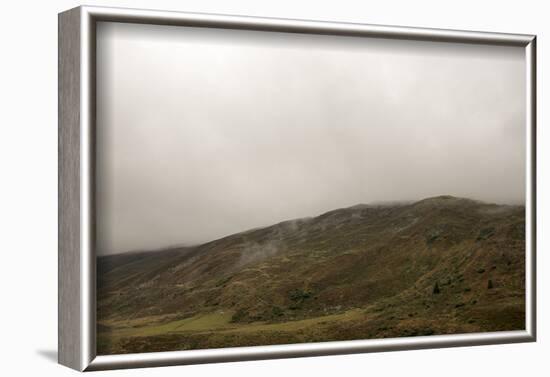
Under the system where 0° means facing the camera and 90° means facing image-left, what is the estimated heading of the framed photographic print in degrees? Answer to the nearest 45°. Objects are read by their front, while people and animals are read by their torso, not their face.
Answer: approximately 315°
